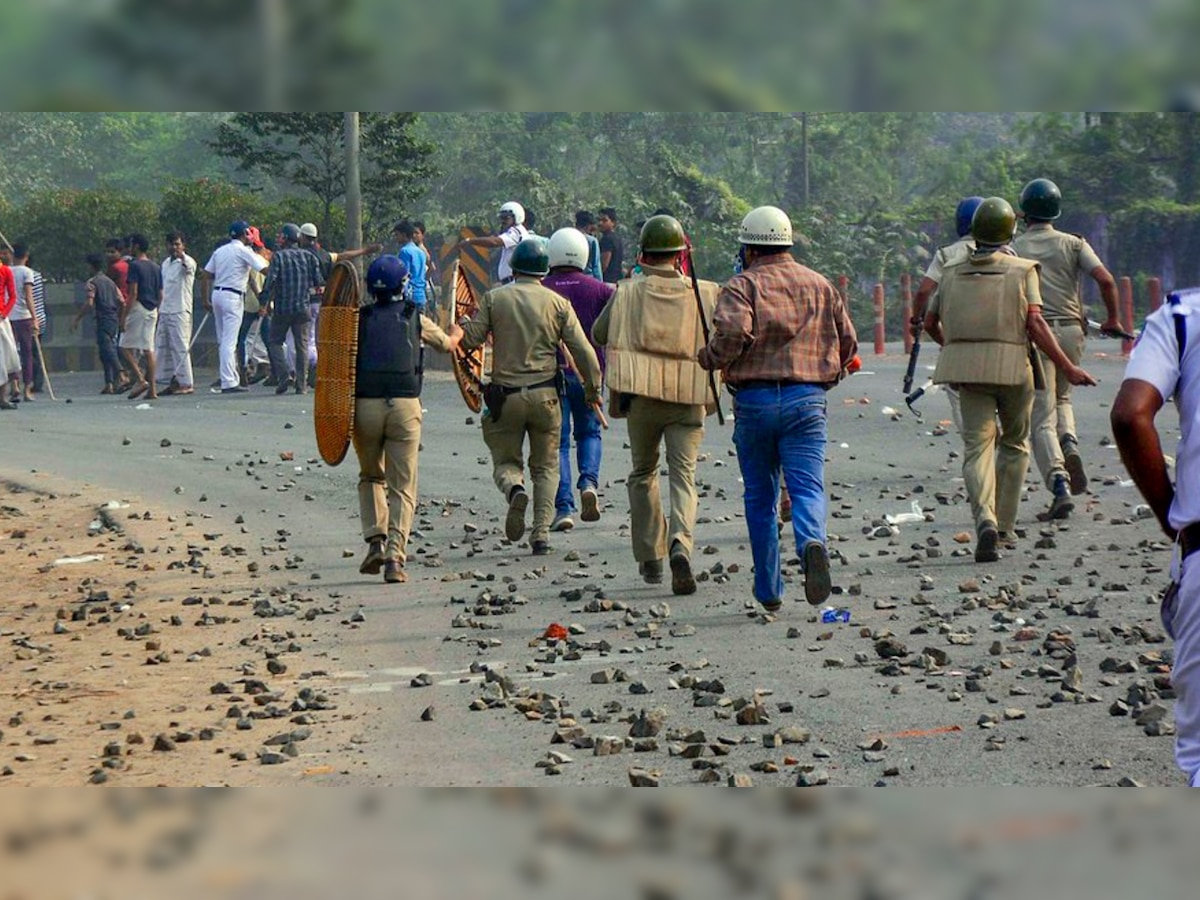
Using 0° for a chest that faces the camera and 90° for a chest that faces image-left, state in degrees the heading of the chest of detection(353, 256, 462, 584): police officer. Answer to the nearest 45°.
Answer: approximately 180°

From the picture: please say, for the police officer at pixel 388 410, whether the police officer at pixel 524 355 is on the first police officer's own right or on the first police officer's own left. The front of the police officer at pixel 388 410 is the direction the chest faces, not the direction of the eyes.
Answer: on the first police officer's own right

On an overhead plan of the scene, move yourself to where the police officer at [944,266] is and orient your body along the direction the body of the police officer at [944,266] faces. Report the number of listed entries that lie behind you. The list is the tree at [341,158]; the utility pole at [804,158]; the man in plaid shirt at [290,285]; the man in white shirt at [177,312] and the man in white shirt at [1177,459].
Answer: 1

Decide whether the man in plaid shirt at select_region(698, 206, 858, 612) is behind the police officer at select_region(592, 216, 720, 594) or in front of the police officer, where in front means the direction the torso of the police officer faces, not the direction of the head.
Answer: behind

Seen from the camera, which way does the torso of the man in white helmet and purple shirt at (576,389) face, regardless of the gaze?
away from the camera

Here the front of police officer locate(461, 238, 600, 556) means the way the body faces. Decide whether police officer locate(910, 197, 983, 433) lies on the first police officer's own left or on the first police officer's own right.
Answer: on the first police officer's own right

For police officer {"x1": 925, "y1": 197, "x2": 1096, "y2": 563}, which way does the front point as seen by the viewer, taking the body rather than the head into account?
away from the camera

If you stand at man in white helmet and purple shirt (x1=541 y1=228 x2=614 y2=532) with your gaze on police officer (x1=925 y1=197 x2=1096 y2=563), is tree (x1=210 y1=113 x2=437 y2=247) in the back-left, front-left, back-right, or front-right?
back-left

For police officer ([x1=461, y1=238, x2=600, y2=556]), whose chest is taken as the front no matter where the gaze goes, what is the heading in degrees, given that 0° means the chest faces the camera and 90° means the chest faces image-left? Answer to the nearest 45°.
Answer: approximately 180°

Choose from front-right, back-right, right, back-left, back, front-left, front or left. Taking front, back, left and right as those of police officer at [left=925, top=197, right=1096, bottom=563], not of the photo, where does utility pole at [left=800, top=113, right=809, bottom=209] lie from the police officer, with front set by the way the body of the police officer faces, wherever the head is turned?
front

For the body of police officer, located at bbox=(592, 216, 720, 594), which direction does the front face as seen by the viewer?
away from the camera
